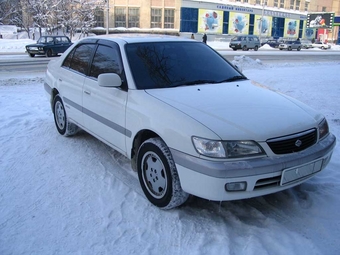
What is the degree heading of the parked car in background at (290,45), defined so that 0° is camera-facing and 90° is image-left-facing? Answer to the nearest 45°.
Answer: approximately 45°

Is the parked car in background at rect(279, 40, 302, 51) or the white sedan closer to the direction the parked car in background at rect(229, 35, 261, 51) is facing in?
the white sedan

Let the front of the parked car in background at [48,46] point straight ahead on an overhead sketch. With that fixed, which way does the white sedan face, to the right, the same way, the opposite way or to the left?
to the left

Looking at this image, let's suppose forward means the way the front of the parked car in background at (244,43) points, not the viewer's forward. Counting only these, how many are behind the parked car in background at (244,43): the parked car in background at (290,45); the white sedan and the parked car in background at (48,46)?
1

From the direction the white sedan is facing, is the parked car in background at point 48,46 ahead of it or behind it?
behind

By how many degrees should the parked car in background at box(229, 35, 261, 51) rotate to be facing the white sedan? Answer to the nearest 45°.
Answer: approximately 45° to its left

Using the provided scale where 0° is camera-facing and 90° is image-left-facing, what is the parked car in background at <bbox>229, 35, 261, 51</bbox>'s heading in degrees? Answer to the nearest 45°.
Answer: approximately 45°

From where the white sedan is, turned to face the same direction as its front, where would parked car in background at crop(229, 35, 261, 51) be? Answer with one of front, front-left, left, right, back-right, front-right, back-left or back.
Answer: back-left

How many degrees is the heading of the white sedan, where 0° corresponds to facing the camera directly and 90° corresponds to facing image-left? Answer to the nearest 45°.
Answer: approximately 315°

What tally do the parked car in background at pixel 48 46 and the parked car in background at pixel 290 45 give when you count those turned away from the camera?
0

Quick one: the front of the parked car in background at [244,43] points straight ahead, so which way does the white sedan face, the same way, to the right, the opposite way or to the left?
to the left

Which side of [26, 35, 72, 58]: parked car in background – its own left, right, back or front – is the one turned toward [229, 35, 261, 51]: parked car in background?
back
